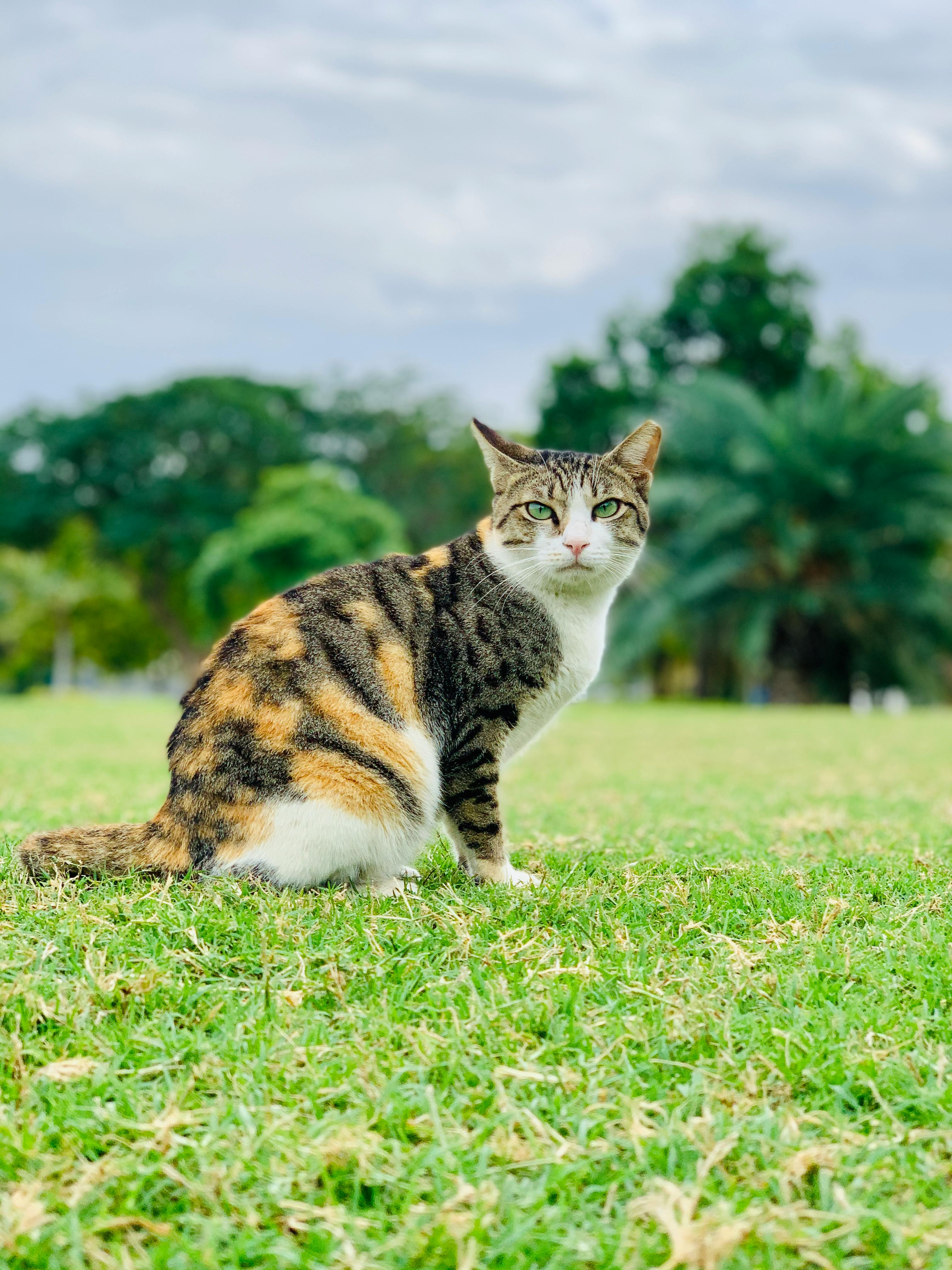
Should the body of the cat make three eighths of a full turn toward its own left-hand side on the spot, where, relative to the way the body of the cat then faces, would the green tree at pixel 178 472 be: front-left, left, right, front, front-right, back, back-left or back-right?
front-right

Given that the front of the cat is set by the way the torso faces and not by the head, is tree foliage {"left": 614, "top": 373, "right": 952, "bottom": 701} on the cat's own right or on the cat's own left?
on the cat's own left

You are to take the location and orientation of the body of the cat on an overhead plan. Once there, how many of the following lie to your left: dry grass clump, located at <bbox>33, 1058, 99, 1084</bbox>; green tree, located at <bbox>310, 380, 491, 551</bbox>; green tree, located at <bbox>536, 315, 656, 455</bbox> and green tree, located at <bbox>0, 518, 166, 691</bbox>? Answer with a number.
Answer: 3

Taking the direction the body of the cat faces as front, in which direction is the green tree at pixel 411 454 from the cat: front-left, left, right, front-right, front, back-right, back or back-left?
left

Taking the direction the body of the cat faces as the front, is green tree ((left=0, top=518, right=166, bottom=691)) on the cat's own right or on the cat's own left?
on the cat's own left

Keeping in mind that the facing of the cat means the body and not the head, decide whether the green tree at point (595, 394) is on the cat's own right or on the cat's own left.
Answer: on the cat's own left

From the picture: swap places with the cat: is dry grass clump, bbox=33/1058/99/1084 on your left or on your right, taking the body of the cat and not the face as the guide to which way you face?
on your right

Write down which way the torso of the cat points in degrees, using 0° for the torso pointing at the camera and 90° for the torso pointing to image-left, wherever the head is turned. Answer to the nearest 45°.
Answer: approximately 270°

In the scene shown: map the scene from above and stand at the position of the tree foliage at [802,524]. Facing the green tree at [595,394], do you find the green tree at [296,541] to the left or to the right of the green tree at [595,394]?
left
